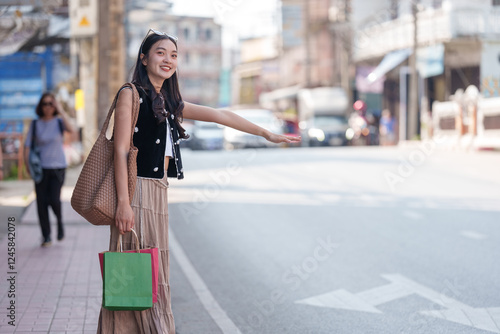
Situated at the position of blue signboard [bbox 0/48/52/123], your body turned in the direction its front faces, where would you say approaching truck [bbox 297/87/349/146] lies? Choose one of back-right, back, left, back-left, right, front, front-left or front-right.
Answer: back-left

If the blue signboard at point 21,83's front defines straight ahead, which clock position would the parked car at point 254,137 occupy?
The parked car is roughly at 7 o'clock from the blue signboard.

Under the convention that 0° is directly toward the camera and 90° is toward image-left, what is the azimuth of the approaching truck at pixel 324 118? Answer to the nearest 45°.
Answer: approximately 0°

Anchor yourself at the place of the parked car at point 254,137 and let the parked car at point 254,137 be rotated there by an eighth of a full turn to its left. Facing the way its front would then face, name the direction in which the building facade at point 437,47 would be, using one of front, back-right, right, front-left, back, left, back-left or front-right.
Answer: left

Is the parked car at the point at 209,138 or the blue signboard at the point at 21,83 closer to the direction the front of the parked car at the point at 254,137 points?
the blue signboard

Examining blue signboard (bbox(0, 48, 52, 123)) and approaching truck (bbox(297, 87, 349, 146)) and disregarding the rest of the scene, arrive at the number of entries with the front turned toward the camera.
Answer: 2

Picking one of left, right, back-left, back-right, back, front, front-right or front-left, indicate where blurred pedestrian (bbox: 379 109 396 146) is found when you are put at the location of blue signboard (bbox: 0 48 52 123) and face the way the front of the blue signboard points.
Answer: back-left

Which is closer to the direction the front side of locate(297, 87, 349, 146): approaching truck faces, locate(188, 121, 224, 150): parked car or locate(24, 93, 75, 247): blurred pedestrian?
the blurred pedestrian

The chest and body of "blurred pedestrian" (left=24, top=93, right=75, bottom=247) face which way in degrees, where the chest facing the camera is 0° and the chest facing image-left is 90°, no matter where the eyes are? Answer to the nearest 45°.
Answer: approximately 0°
